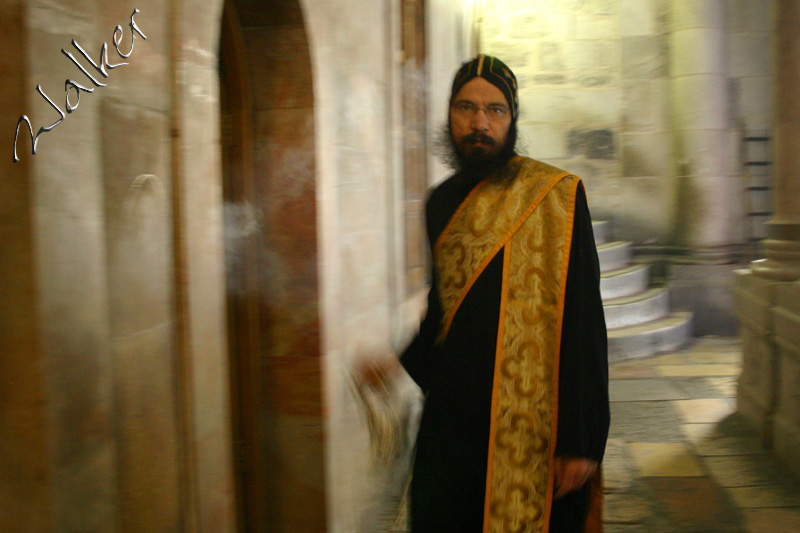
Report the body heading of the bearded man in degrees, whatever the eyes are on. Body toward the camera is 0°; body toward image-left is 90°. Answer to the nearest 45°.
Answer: approximately 45°

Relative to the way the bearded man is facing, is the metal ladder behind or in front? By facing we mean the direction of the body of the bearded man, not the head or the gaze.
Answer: behind
